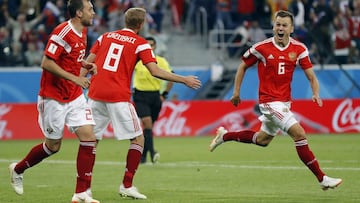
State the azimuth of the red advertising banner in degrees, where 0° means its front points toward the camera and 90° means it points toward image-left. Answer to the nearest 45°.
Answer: approximately 0°

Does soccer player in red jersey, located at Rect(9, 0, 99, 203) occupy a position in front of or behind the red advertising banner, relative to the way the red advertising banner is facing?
in front

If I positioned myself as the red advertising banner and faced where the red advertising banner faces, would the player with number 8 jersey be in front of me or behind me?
in front

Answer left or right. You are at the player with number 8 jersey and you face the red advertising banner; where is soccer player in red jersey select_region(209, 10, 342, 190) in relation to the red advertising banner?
right

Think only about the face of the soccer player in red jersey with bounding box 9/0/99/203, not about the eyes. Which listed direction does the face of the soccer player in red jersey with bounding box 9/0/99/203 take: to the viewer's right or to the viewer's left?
to the viewer's right

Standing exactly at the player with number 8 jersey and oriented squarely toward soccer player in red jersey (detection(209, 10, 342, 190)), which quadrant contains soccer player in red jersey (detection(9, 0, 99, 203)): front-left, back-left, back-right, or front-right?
back-right

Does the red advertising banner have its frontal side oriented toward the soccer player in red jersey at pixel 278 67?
yes
